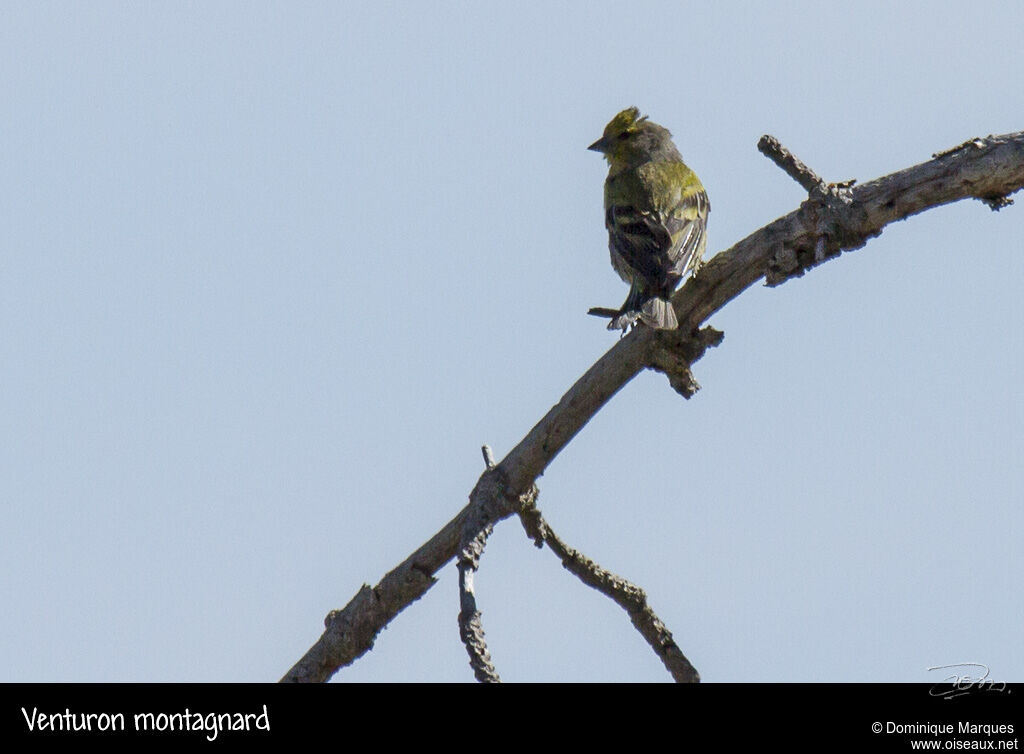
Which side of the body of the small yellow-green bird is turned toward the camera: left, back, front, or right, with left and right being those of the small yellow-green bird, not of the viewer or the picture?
back
